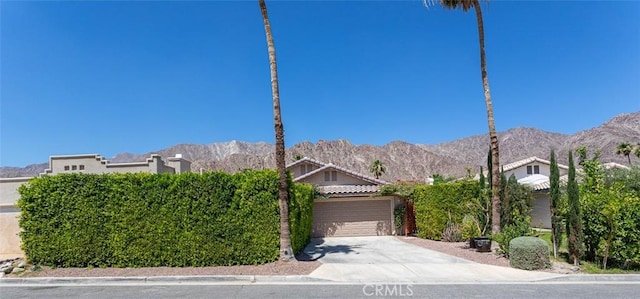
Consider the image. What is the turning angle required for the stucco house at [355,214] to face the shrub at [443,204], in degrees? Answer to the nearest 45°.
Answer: approximately 45° to its left

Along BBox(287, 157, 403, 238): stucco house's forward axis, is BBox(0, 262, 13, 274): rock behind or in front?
in front

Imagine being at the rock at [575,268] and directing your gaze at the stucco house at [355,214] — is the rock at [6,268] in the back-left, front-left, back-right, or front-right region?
front-left

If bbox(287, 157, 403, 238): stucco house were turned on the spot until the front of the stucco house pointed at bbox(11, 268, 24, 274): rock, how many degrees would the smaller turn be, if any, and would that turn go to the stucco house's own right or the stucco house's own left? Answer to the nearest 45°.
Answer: approximately 45° to the stucco house's own right

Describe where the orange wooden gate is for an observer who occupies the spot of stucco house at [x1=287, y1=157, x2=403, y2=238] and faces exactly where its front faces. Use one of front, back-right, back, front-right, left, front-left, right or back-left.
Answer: left

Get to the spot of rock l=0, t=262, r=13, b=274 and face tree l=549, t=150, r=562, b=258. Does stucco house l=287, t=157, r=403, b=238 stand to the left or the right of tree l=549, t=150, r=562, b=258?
left

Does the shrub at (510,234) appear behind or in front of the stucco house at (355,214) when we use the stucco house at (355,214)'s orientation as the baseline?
in front

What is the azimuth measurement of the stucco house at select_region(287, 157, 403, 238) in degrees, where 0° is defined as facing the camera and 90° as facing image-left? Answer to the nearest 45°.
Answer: approximately 0°

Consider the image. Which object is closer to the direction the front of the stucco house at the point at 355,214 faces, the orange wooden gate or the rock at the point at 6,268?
the rock

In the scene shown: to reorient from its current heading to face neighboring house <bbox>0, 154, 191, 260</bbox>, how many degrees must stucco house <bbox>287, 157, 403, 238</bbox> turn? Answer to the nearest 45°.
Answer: approximately 90° to its right

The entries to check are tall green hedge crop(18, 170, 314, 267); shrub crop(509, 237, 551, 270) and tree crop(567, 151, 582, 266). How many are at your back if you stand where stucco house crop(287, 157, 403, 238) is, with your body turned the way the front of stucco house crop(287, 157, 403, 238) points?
0
